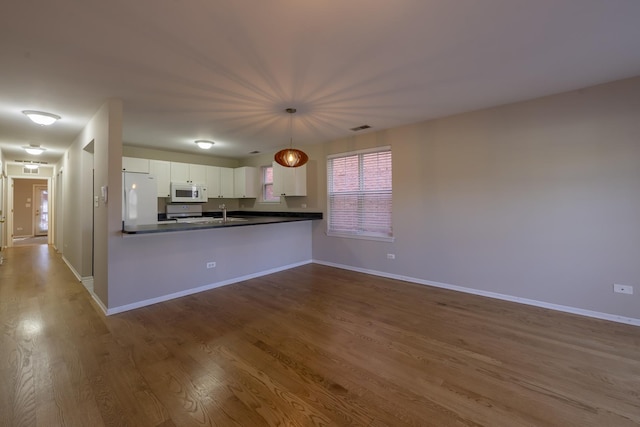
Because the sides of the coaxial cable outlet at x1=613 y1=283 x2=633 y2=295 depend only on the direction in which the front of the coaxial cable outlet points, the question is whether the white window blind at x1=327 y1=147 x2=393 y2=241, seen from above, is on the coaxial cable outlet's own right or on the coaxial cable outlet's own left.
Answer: on the coaxial cable outlet's own right

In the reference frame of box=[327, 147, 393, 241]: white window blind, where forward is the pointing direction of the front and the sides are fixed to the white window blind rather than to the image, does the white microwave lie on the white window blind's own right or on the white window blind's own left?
on the white window blind's own right

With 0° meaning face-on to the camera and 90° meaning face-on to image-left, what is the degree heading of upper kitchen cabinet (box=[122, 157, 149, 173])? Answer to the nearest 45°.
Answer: approximately 0°

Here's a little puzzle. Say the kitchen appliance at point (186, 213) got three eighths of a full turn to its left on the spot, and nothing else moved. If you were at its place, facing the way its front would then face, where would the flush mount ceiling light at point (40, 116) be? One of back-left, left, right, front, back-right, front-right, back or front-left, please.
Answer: back-left

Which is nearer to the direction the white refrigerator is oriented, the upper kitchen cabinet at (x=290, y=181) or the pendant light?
the pendant light

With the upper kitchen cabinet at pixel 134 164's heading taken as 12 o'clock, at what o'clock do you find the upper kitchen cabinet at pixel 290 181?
the upper kitchen cabinet at pixel 290 181 is roughly at 10 o'clock from the upper kitchen cabinet at pixel 134 164.

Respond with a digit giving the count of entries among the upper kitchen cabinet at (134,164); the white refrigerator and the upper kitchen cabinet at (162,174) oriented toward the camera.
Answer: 3

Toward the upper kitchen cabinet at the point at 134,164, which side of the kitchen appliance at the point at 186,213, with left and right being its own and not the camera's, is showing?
right

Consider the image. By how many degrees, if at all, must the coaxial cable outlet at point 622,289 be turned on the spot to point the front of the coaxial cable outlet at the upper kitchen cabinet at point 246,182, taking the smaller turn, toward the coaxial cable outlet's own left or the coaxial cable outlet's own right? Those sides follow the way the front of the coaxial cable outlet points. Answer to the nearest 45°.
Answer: approximately 90° to the coaxial cable outlet's own right
